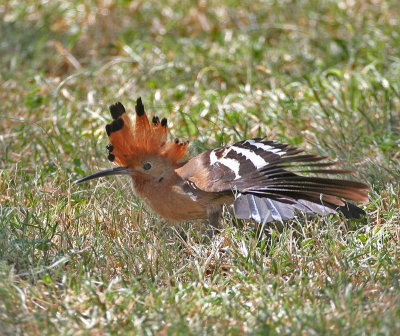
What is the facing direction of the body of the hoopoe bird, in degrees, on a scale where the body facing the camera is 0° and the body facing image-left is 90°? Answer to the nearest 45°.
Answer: approximately 90°
